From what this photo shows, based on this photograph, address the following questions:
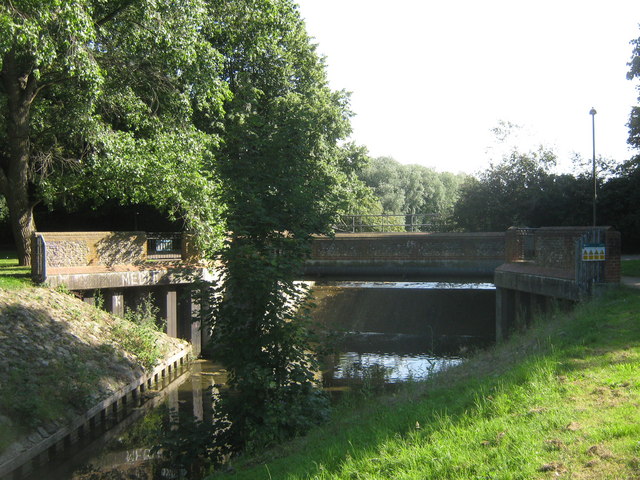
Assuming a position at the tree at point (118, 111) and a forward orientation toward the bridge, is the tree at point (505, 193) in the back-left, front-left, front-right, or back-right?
front-left

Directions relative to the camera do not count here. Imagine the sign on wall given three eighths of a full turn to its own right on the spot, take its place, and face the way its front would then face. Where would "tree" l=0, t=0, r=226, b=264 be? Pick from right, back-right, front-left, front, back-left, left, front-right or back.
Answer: front-left

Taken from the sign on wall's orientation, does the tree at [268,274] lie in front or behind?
in front

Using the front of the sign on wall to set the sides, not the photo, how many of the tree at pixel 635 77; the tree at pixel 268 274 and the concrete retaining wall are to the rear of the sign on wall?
1

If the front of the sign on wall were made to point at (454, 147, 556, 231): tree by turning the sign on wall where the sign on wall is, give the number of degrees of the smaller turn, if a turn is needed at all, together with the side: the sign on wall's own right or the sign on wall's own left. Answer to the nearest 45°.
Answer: approximately 180°

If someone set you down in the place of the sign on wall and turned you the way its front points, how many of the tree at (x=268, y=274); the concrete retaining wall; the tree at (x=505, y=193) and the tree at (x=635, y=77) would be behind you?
2

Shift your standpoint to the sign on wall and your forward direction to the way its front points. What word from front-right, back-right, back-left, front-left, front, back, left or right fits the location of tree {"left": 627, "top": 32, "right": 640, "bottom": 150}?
back

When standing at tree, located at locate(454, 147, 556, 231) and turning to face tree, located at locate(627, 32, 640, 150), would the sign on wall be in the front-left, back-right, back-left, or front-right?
front-right

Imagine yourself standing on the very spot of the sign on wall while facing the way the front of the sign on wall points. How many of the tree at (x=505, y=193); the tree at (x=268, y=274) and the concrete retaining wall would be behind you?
1

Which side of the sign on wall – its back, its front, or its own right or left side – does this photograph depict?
front

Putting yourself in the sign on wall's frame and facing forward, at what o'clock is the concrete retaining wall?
The concrete retaining wall is roughly at 2 o'clock from the sign on wall.
